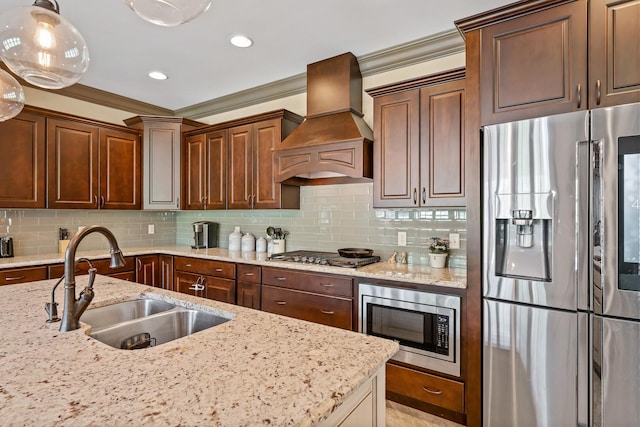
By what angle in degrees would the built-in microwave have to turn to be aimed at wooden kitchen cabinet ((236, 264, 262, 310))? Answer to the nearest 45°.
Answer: approximately 45° to its right

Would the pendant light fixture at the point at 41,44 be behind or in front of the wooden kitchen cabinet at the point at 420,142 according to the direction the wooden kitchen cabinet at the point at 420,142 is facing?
in front

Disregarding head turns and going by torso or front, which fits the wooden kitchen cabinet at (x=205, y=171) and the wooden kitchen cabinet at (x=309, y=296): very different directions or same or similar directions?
same or similar directions

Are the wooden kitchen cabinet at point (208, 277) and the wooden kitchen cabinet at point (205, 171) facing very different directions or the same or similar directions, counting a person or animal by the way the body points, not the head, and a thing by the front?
same or similar directions

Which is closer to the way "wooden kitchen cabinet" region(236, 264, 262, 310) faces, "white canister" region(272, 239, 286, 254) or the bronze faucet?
the bronze faucet

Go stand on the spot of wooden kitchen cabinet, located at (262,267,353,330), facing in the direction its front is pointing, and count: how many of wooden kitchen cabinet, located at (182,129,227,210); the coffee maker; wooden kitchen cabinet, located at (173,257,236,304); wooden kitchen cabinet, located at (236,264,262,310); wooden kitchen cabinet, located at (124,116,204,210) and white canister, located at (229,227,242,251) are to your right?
6

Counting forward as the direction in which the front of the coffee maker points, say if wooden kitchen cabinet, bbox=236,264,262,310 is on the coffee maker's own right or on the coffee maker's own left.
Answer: on the coffee maker's own left

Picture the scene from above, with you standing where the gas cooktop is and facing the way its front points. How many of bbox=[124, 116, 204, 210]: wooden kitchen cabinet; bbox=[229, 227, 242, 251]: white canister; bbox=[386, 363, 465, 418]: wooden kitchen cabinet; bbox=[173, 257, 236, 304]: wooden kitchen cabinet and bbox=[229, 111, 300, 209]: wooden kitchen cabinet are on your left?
1

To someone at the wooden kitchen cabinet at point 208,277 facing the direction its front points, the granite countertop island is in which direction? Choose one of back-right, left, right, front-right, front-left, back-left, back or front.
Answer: front-left

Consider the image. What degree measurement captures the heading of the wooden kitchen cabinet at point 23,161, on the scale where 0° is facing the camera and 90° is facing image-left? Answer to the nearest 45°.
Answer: approximately 0°

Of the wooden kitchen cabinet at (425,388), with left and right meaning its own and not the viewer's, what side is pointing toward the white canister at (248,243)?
right

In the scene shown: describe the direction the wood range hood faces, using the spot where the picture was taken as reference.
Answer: facing the viewer and to the left of the viewer

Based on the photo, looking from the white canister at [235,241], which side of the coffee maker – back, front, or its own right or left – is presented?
left

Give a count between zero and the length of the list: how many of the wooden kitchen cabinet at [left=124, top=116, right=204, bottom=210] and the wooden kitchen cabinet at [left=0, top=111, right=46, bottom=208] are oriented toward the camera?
2

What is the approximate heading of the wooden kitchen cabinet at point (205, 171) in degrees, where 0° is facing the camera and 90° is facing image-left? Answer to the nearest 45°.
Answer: approximately 45°
